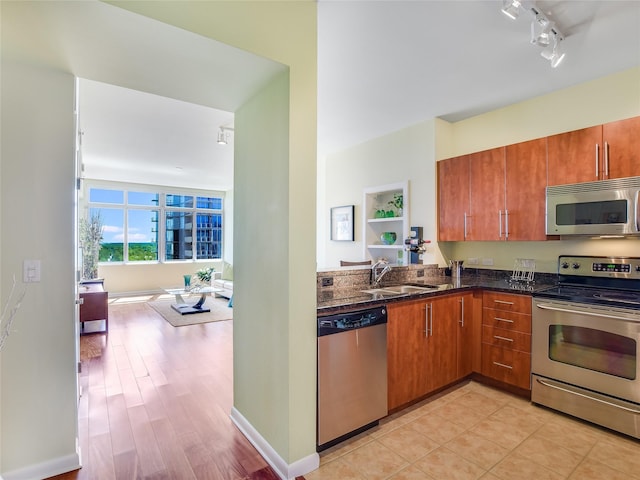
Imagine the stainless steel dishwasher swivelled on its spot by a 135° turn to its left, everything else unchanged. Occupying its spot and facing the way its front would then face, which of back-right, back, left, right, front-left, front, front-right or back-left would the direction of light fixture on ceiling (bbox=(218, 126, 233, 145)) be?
front-left

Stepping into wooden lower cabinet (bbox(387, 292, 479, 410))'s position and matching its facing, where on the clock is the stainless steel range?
The stainless steel range is roughly at 10 o'clock from the wooden lower cabinet.

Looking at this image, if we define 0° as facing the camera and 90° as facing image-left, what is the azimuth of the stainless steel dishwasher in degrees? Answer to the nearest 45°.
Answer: approximately 315°

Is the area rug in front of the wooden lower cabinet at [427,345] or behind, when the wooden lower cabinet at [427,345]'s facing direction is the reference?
behind

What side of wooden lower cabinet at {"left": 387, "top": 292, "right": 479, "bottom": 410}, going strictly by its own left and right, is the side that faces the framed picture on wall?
back

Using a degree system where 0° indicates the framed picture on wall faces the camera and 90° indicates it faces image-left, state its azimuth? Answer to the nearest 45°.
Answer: approximately 45°

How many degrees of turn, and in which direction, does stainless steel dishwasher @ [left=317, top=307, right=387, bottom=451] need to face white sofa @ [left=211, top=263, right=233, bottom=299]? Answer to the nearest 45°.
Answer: approximately 180°

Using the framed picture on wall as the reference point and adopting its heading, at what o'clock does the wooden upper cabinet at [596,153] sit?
The wooden upper cabinet is roughly at 9 o'clock from the framed picture on wall.
